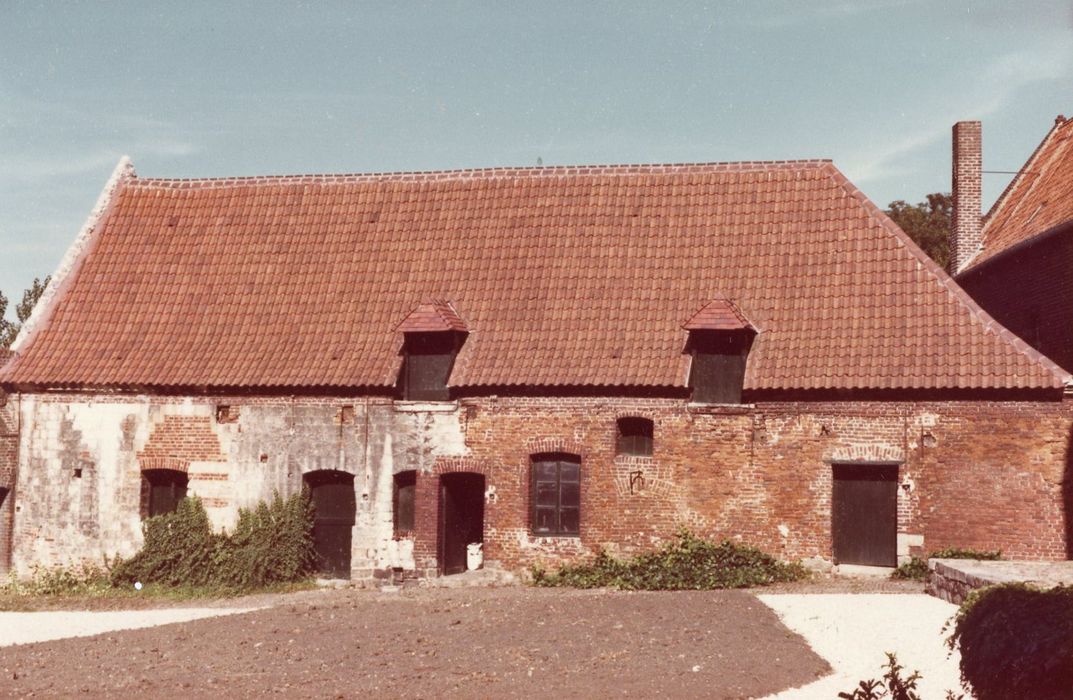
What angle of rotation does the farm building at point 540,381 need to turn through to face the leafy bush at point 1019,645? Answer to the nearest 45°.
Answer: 0° — it already faces it

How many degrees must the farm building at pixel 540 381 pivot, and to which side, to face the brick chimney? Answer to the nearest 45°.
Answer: approximately 135° to its left

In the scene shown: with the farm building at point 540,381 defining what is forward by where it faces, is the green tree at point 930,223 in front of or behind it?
behind

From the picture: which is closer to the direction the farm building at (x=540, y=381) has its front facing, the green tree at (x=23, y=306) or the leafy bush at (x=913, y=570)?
the leafy bush

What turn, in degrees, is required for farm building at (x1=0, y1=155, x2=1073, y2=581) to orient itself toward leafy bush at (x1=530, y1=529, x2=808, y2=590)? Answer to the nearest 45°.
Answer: approximately 45° to its left

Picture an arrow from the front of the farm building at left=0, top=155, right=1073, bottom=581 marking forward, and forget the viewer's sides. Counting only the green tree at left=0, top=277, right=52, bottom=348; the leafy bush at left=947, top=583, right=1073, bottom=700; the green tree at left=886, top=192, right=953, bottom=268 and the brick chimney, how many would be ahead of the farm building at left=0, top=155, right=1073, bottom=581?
1

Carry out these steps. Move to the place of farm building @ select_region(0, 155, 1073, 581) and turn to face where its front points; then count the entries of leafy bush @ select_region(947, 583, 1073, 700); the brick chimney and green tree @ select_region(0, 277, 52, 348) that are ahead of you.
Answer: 1

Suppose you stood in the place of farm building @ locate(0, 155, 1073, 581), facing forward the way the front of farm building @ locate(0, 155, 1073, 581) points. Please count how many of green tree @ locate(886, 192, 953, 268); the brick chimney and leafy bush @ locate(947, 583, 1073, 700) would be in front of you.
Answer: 1

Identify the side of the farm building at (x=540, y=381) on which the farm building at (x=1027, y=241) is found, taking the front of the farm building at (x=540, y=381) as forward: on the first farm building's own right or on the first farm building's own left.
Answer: on the first farm building's own left

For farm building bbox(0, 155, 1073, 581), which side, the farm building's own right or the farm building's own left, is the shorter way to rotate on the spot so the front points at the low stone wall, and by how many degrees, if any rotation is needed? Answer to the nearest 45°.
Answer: approximately 45° to the farm building's own left

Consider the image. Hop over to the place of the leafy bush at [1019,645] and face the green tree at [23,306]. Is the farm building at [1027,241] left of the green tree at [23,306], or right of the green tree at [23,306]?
right

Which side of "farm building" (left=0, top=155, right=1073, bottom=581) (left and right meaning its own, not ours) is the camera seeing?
front
